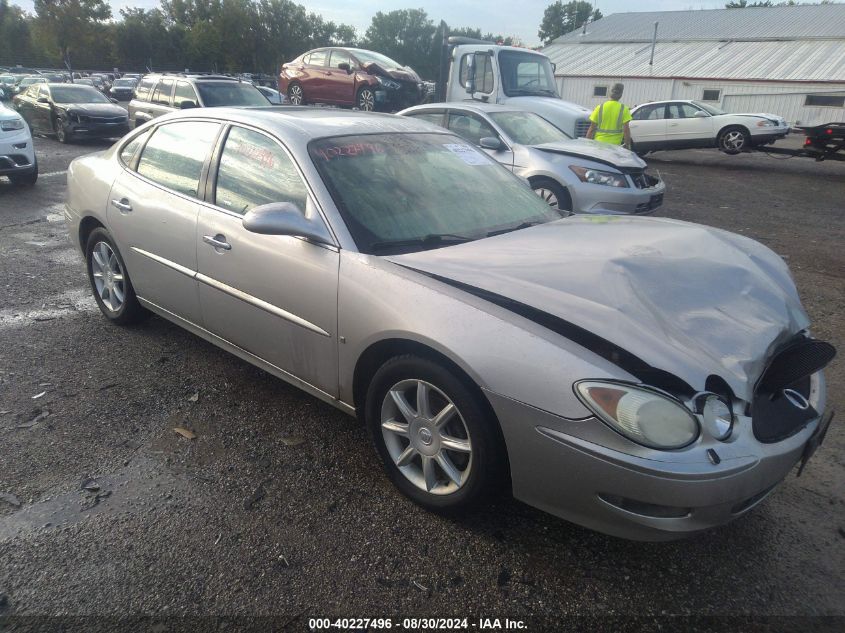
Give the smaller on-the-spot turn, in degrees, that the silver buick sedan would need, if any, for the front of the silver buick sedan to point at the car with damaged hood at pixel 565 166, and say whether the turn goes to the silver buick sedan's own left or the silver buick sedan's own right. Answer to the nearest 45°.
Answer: approximately 135° to the silver buick sedan's own left

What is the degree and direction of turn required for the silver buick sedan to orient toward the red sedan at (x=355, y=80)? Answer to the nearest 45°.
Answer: approximately 135° to its left

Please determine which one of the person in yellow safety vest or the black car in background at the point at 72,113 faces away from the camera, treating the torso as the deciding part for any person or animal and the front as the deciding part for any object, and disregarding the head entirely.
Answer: the person in yellow safety vest

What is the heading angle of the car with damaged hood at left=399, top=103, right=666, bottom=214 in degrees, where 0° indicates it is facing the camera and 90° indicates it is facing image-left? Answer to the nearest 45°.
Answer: approximately 315°

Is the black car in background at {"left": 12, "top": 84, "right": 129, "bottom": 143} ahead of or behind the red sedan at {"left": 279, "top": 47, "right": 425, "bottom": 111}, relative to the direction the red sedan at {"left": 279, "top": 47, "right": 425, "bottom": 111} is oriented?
behind

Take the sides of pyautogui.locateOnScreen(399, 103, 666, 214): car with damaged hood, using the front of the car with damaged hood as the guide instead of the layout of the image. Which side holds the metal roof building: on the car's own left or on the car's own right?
on the car's own left

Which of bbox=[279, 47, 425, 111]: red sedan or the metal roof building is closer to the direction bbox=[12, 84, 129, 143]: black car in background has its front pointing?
the red sedan
